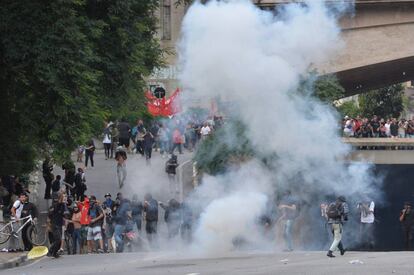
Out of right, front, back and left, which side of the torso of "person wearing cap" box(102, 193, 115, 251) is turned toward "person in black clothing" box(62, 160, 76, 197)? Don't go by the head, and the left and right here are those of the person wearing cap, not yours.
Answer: back

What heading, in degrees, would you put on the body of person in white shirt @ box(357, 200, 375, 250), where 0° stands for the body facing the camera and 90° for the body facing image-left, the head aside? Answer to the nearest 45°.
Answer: approximately 0°

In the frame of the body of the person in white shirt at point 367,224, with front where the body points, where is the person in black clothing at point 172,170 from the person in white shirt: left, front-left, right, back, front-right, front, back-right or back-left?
right

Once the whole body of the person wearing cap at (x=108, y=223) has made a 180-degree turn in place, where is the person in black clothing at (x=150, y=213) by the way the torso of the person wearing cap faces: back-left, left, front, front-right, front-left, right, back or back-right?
back-right

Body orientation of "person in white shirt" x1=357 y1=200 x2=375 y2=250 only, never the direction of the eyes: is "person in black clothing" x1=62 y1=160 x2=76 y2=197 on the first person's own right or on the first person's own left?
on the first person's own right

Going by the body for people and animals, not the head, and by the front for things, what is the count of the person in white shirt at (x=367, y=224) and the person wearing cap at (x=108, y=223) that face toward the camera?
2

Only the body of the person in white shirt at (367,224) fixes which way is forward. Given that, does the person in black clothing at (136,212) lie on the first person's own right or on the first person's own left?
on the first person's own right
